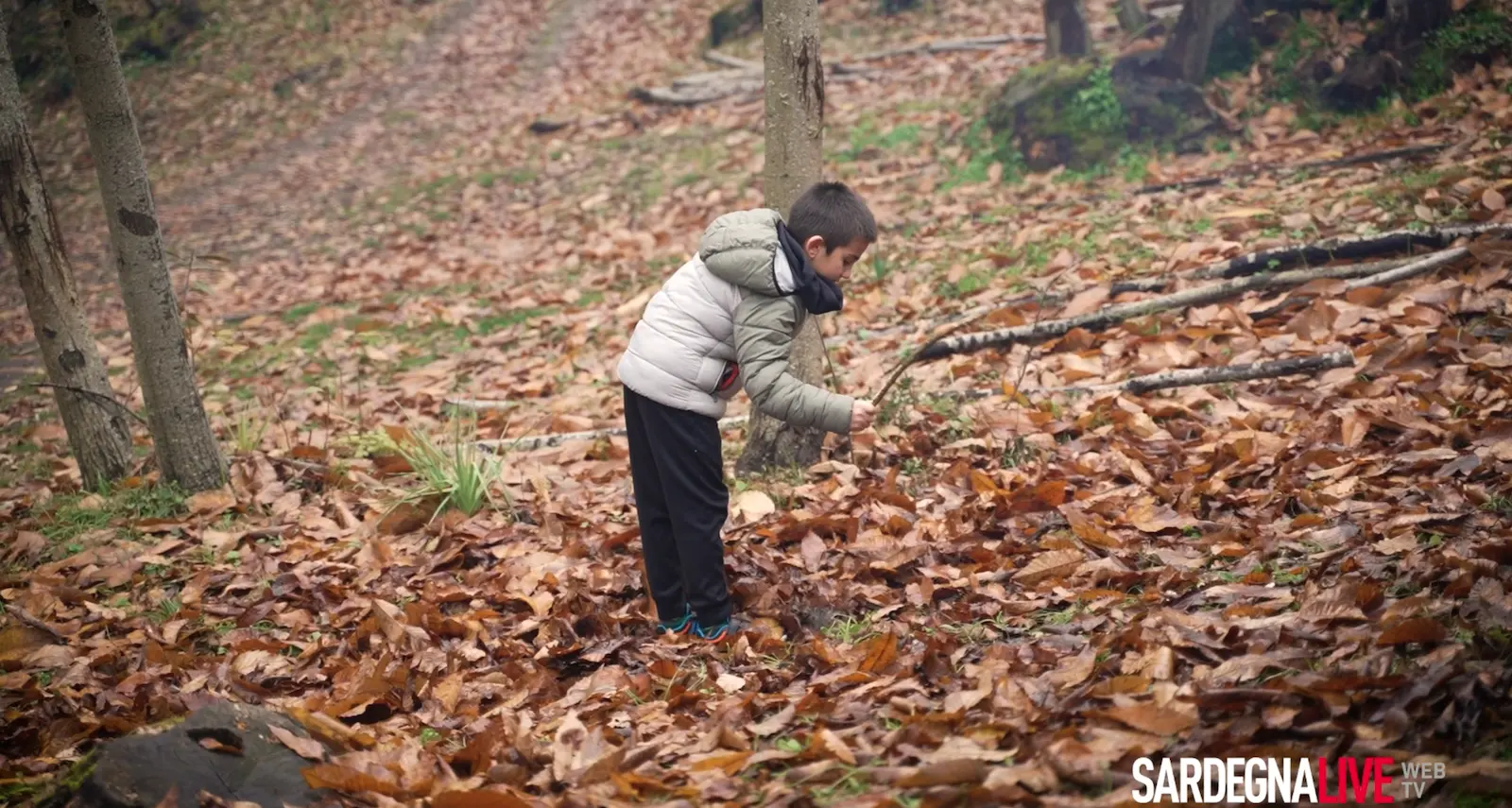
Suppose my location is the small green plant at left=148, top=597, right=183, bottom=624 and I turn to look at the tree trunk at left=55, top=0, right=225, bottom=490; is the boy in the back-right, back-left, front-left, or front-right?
back-right

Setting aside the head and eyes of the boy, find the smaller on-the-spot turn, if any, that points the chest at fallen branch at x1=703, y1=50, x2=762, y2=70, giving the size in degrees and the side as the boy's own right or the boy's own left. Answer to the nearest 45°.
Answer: approximately 90° to the boy's own left

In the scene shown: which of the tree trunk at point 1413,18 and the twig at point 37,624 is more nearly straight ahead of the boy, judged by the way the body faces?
the tree trunk

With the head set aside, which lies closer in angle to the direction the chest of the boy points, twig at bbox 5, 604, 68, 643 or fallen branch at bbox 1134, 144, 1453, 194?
the fallen branch

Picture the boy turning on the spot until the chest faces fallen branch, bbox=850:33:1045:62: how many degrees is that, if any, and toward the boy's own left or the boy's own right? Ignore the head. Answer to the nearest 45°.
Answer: approximately 90° to the boy's own left

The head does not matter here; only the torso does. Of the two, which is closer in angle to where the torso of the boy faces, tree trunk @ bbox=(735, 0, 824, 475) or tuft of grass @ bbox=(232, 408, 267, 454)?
the tree trunk

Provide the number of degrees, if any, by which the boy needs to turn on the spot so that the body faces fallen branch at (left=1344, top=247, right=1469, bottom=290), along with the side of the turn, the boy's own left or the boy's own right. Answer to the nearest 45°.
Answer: approximately 45° to the boy's own left

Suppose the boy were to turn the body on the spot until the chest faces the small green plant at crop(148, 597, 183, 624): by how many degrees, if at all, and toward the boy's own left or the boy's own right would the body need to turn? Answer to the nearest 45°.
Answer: approximately 180°

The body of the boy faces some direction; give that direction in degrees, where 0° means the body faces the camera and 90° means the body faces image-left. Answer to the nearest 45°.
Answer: approximately 270°

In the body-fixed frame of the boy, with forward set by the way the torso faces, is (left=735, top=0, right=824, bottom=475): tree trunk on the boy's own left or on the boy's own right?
on the boy's own left

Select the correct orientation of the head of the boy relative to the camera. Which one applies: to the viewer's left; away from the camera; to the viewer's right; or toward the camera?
to the viewer's right
